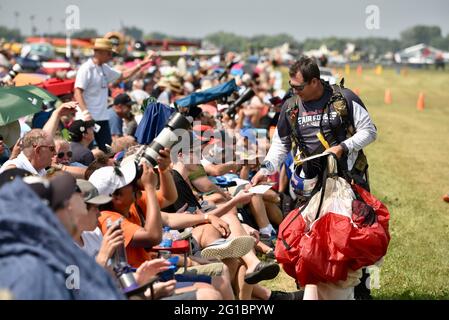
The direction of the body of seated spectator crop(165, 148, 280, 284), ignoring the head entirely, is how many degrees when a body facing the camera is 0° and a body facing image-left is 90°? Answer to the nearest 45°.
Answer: approximately 270°

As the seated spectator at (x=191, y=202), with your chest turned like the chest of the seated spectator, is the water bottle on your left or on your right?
on your right

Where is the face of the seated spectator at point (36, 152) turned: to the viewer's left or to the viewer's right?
to the viewer's right

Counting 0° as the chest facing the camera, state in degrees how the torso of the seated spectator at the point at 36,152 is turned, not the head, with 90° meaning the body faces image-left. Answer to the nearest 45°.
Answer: approximately 270°

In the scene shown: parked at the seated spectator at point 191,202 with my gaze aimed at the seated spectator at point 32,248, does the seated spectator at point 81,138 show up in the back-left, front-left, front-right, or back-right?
back-right

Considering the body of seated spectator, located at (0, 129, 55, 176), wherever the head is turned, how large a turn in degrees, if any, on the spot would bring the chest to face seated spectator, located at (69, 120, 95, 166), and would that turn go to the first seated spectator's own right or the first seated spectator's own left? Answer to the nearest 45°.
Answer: approximately 90° to the first seated spectator's own left

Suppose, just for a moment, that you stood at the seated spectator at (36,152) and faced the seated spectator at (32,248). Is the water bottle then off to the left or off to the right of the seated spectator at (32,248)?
left

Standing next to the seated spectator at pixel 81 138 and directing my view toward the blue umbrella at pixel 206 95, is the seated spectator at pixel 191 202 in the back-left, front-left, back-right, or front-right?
back-right

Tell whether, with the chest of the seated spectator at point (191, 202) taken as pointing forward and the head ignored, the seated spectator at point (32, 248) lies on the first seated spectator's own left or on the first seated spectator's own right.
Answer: on the first seated spectator's own right

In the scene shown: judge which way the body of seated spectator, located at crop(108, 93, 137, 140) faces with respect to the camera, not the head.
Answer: to the viewer's right
